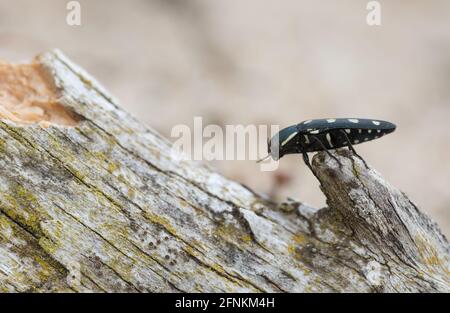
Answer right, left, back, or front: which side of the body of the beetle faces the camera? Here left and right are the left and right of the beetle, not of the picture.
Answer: left
